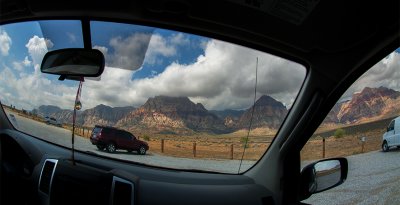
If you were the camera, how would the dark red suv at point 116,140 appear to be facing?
facing away from the viewer and to the right of the viewer
